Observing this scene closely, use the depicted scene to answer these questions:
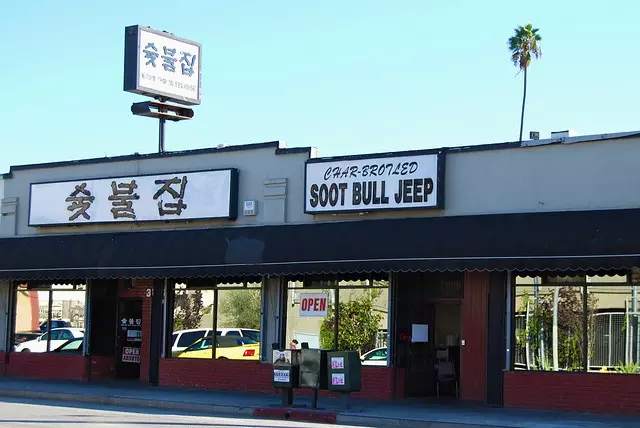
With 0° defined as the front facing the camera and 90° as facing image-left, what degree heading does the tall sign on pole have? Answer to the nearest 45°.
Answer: approximately 315°

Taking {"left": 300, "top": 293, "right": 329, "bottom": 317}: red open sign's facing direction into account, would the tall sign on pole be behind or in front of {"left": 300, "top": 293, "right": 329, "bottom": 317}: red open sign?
behind

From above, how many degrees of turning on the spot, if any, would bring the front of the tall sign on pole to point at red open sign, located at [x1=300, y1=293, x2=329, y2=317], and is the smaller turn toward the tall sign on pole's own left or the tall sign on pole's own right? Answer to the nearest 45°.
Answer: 0° — it already faces it

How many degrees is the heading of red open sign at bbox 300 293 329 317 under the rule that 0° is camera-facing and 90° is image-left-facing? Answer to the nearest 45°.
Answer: approximately 0°

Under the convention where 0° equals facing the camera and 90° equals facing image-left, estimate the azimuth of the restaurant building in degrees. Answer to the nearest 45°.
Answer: approximately 0°
